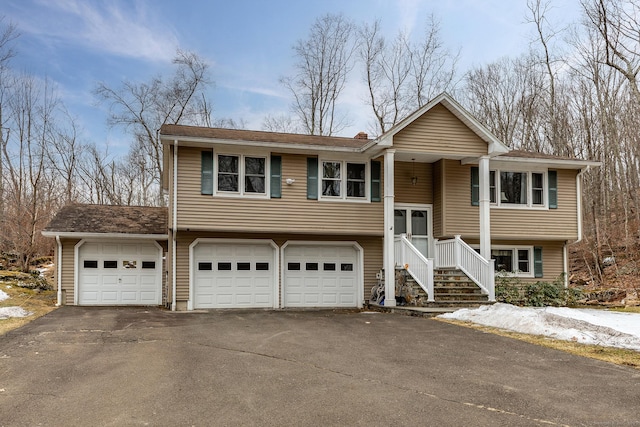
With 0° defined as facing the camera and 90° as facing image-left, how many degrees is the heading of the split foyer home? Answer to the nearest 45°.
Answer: approximately 0°

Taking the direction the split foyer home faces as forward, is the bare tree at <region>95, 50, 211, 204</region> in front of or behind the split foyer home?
behind
